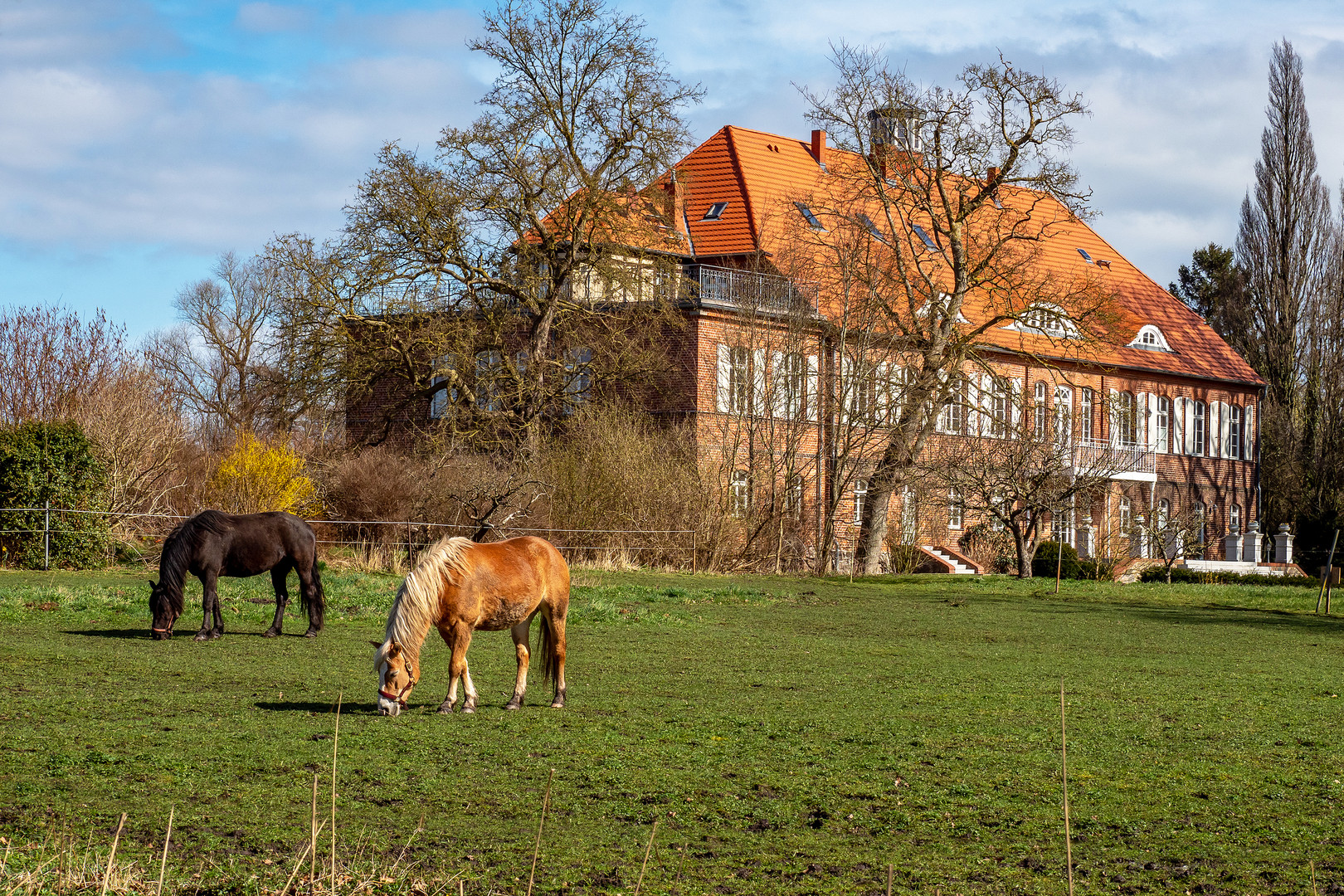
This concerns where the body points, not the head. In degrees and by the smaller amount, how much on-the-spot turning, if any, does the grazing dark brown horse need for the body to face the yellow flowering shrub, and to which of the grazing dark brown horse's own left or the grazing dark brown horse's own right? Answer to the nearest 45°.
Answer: approximately 90° to the grazing dark brown horse's own right

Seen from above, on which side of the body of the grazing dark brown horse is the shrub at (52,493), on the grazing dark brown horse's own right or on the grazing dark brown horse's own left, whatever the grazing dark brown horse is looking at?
on the grazing dark brown horse's own right

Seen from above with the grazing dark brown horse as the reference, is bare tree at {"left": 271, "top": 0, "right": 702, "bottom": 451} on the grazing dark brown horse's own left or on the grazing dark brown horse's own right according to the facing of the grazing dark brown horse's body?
on the grazing dark brown horse's own right

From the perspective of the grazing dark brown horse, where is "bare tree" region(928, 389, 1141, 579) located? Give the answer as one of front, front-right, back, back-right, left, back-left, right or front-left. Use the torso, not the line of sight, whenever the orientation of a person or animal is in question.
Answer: back-right

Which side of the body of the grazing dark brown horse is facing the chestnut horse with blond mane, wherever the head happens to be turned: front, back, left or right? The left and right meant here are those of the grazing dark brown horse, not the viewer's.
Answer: left

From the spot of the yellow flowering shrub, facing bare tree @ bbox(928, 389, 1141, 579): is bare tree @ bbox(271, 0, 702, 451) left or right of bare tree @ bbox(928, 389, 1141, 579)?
left

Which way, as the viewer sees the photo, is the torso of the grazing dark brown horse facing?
to the viewer's left

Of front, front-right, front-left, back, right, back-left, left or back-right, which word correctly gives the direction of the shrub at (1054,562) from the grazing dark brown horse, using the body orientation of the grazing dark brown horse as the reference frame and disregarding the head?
back-right

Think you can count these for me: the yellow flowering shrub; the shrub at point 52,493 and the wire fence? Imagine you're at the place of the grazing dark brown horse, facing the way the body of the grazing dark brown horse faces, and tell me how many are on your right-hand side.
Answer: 3

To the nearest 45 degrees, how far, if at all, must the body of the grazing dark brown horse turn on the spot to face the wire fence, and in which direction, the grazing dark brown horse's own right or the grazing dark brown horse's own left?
approximately 90° to the grazing dark brown horse's own right
